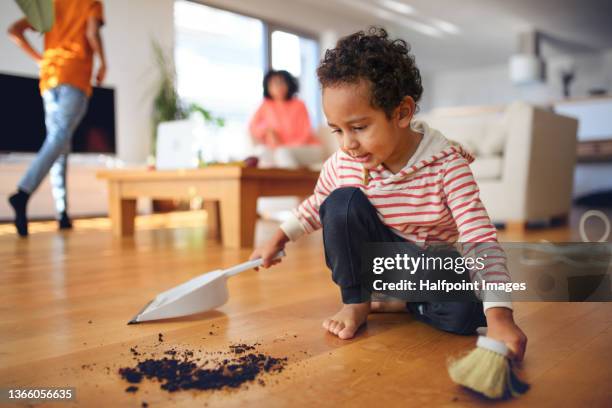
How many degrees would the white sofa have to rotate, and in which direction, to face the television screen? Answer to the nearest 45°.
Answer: approximately 45° to its right

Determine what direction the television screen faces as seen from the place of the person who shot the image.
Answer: facing the viewer and to the right of the viewer

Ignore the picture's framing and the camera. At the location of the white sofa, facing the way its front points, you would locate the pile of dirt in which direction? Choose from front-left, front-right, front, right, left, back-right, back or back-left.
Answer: front-left

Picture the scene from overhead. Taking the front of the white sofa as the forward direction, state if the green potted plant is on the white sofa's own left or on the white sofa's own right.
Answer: on the white sofa's own right

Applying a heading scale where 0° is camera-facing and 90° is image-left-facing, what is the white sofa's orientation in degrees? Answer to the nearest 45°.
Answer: approximately 45°

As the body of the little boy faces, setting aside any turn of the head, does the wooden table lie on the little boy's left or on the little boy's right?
on the little boy's right

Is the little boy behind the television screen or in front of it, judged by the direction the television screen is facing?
in front

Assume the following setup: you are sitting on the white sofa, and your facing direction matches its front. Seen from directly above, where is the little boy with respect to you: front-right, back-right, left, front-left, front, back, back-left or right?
front-left

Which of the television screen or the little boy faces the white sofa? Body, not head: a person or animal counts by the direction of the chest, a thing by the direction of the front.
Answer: the television screen
